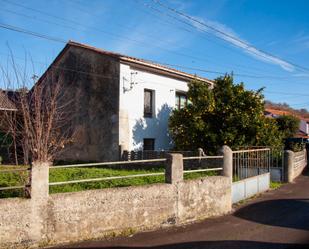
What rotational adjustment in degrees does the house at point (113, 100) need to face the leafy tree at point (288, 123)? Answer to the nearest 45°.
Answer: approximately 90° to its left

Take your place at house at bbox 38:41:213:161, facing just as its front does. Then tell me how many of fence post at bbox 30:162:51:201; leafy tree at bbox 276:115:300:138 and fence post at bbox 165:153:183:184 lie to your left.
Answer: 1

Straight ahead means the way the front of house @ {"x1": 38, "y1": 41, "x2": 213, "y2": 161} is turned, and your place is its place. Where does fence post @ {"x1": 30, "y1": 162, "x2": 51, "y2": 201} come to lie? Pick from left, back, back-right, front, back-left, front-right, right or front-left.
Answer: front-right

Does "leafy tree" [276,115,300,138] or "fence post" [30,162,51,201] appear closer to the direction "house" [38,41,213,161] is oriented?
the fence post

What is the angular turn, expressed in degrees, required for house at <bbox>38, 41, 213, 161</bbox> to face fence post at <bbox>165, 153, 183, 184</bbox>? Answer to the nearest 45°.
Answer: approximately 45° to its right

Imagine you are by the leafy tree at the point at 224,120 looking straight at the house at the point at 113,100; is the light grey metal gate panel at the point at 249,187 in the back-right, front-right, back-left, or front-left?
back-left

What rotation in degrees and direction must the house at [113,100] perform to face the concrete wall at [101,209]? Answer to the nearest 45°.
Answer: approximately 45° to its right

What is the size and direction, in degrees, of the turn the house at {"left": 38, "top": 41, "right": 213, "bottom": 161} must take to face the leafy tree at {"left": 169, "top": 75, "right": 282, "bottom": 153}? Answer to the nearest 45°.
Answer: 0° — it already faces it

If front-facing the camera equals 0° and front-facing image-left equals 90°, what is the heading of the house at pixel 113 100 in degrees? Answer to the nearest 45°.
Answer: approximately 315°

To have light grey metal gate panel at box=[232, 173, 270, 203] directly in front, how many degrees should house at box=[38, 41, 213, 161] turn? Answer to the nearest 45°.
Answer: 0° — it already faces it
